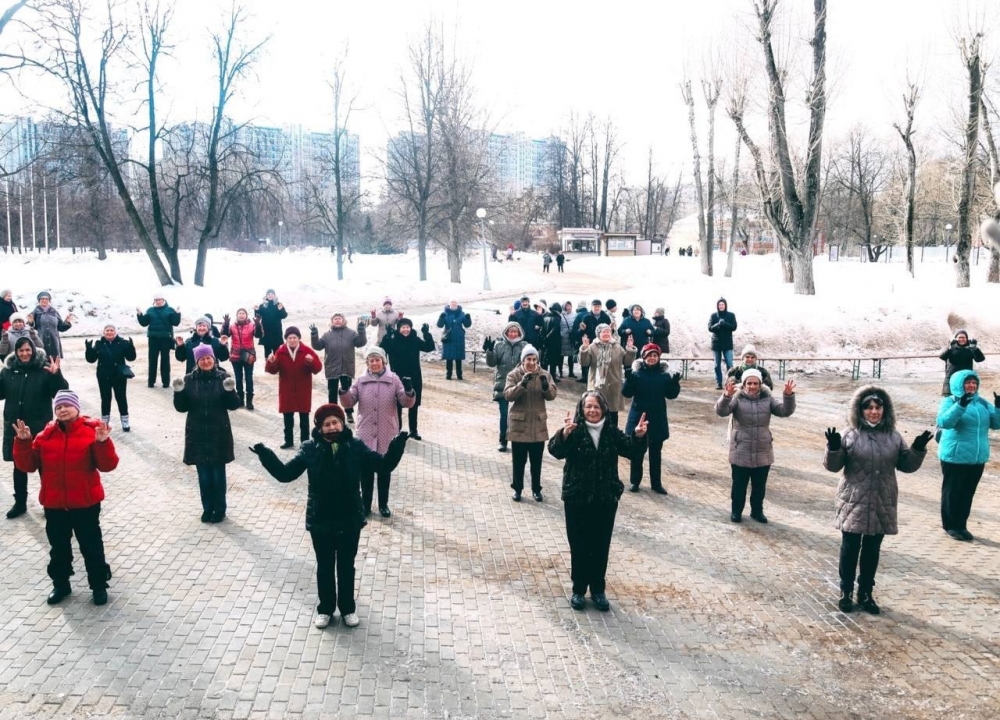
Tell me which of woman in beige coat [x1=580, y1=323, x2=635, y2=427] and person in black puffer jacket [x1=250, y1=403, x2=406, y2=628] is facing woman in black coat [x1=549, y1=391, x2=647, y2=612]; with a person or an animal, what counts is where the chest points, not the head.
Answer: the woman in beige coat

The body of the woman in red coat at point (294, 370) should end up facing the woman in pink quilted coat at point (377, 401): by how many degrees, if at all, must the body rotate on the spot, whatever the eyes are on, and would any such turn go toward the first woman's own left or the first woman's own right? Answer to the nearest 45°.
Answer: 0° — they already face them

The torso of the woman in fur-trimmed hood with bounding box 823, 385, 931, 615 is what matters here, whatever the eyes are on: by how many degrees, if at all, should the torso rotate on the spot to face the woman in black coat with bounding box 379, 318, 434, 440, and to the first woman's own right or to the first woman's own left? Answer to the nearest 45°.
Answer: approximately 135° to the first woman's own right

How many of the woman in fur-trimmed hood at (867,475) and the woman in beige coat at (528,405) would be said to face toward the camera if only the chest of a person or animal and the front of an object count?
2

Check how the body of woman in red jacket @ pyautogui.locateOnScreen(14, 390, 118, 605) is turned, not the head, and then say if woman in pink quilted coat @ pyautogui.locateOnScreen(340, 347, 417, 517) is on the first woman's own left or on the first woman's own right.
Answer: on the first woman's own left

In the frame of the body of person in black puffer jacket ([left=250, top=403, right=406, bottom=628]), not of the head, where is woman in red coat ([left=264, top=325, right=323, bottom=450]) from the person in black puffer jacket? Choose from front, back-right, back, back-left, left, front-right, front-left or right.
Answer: back

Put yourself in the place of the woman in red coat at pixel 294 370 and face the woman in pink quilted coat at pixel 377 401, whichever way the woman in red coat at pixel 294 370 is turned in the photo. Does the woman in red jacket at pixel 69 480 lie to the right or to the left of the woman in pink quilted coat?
right

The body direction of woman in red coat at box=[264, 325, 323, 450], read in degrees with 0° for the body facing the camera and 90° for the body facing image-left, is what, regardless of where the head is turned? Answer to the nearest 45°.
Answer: approximately 0°

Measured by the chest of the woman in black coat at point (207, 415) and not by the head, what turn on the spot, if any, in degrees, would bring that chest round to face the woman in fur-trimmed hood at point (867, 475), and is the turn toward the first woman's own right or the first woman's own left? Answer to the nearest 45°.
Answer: approximately 45° to the first woman's own left

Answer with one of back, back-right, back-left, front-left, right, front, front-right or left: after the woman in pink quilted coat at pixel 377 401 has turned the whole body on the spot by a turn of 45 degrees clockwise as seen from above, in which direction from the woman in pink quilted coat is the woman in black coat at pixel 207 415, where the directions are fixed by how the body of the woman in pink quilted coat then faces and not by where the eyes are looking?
front-right

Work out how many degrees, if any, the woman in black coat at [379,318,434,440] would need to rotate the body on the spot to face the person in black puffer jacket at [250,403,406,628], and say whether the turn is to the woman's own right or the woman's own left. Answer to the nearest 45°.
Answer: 0° — they already face them
